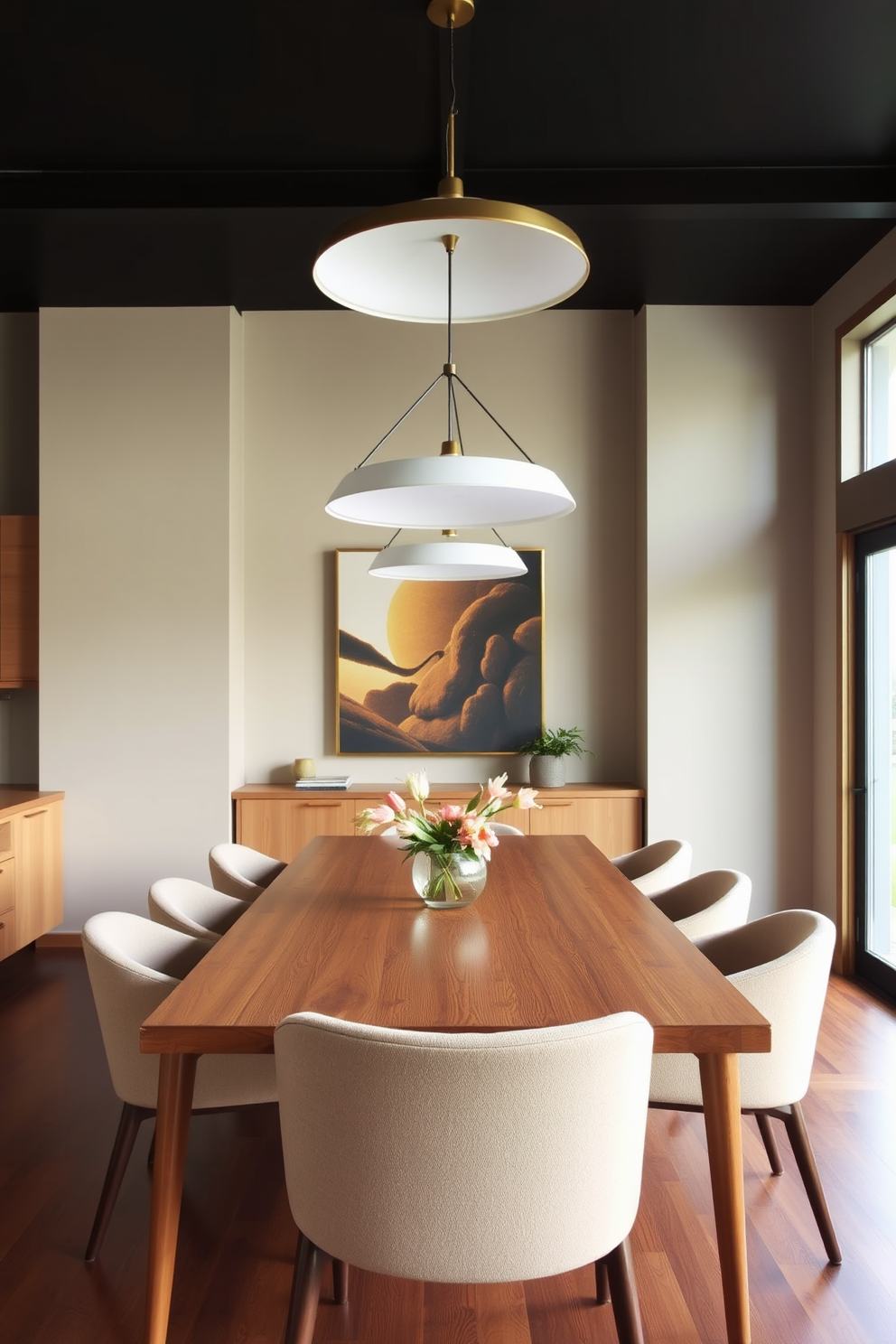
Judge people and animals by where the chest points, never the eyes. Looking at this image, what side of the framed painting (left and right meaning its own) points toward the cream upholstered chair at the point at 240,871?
front

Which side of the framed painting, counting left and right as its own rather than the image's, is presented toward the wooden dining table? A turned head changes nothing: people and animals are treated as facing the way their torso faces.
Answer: front

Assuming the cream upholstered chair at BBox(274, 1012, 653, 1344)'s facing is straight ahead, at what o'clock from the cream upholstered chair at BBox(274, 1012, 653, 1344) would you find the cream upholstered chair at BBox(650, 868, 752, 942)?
the cream upholstered chair at BBox(650, 868, 752, 942) is roughly at 1 o'clock from the cream upholstered chair at BBox(274, 1012, 653, 1344).

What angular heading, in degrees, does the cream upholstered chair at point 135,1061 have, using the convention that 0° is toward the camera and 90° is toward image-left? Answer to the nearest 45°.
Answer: approximately 270°

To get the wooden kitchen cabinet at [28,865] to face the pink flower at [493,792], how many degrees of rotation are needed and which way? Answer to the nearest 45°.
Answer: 0° — it already faces it

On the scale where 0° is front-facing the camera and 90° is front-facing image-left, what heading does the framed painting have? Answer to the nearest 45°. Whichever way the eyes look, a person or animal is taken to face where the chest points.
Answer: approximately 0°

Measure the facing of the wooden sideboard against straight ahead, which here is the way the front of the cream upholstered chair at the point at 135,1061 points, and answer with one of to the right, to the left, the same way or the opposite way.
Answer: to the right

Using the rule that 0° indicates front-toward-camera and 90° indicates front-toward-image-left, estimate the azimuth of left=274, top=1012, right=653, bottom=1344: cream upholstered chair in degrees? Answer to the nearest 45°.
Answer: approximately 180°

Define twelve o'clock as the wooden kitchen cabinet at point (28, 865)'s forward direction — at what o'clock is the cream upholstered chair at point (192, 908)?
The cream upholstered chair is roughly at 1 o'clock from the wooden kitchen cabinet.
